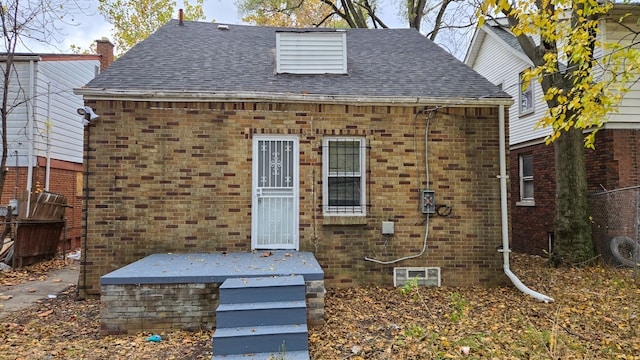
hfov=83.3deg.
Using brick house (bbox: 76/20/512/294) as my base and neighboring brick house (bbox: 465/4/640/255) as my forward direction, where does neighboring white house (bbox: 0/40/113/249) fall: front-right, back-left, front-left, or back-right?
back-left

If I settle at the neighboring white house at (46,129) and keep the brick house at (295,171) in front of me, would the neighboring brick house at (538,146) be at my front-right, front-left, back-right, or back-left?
front-left

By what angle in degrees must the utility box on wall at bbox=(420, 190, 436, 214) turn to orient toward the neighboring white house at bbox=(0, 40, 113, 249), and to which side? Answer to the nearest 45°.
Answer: approximately 90° to its right

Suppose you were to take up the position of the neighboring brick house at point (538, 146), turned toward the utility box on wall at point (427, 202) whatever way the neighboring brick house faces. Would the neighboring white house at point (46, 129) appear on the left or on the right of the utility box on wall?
right

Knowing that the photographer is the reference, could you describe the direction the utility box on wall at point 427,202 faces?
facing the viewer

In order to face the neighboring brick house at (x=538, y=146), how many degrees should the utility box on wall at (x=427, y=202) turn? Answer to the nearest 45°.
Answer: approximately 135° to its left
